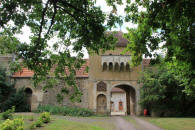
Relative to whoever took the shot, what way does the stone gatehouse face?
facing the viewer

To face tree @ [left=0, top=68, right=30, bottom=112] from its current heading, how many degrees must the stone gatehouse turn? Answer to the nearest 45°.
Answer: approximately 90° to its right

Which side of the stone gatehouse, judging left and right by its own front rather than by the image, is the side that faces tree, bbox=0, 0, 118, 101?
front

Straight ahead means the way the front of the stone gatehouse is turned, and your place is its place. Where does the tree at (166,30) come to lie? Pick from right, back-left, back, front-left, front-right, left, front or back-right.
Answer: front

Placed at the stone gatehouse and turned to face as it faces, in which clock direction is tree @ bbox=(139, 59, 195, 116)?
The tree is roughly at 10 o'clock from the stone gatehouse.

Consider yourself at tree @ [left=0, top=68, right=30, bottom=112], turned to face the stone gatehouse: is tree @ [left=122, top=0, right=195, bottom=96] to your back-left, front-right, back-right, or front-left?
front-right
